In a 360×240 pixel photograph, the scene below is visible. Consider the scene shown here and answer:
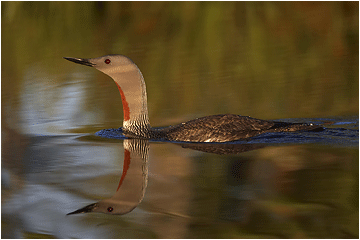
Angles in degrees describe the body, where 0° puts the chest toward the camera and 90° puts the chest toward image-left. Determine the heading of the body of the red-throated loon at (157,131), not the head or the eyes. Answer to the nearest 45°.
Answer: approximately 90°
